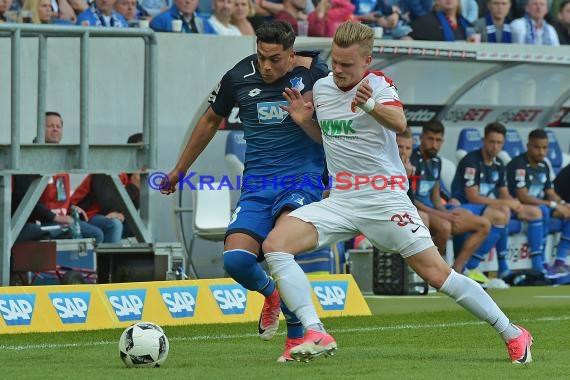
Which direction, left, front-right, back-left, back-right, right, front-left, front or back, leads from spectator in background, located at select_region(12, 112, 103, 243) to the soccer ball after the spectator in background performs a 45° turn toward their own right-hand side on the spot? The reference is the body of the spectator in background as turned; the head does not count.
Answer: front

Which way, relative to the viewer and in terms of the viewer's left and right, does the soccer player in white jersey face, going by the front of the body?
facing the viewer and to the left of the viewer

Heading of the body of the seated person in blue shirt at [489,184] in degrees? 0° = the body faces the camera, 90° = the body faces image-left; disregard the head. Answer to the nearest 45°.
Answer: approximately 315°

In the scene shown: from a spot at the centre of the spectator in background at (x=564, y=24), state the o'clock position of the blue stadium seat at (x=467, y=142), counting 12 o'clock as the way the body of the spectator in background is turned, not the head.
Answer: The blue stadium seat is roughly at 1 o'clock from the spectator in background.

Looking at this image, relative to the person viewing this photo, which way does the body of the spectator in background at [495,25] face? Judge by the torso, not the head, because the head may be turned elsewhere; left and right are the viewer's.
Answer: facing the viewer

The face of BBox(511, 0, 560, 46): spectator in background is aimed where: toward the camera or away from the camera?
toward the camera

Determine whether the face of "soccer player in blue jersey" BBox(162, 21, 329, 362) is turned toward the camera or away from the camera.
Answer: toward the camera

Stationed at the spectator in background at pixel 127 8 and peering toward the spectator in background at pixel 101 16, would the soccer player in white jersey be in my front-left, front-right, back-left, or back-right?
front-left

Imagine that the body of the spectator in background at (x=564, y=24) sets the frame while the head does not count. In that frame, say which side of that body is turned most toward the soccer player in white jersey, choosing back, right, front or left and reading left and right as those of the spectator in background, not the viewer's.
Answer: front

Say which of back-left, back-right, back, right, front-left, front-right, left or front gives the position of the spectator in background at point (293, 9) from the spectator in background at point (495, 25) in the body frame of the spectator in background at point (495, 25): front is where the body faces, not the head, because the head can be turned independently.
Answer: front-right

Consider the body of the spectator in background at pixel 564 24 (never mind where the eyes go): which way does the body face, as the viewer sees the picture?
toward the camera

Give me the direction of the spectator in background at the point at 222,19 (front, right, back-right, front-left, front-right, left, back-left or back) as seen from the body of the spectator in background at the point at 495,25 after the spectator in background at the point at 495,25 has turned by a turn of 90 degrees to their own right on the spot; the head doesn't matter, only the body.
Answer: front-left

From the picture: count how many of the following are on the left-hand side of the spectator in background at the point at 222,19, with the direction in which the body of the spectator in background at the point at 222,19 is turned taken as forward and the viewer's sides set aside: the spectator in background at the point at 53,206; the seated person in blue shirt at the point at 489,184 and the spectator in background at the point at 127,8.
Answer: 1

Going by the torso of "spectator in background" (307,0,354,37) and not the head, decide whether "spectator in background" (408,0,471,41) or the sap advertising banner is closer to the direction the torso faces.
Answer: the sap advertising banner
